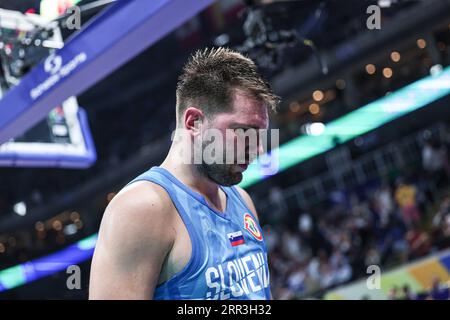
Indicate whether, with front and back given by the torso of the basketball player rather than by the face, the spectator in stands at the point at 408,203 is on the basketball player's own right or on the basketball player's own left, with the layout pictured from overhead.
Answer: on the basketball player's own left

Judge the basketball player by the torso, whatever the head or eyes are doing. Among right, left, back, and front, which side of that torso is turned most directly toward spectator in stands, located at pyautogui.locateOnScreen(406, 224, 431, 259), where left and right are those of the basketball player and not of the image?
left

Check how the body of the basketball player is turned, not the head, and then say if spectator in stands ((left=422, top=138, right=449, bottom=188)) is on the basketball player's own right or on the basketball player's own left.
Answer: on the basketball player's own left

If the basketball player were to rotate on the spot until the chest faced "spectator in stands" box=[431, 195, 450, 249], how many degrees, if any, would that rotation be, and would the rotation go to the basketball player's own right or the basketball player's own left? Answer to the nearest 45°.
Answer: approximately 90° to the basketball player's own left

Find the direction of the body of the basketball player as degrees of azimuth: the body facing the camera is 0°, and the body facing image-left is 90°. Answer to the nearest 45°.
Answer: approximately 315°

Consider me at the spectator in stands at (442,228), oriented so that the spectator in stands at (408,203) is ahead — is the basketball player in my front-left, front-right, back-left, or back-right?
back-left
